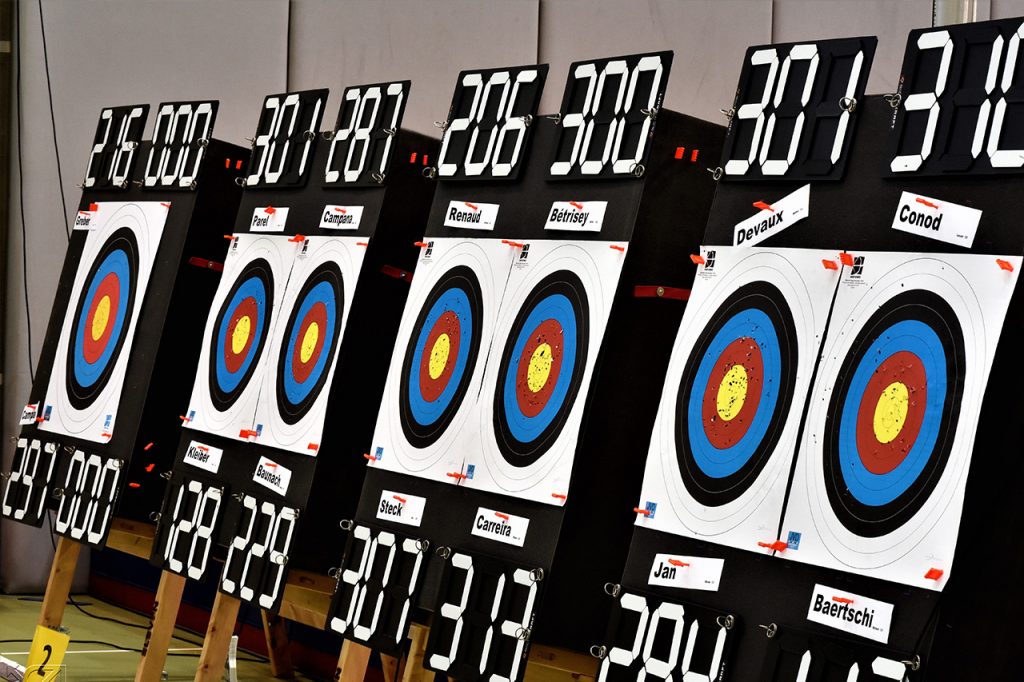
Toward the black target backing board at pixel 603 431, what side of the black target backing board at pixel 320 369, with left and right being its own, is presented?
left

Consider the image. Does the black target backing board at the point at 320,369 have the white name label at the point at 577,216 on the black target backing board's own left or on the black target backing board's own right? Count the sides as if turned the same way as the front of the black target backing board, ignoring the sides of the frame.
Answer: on the black target backing board's own left

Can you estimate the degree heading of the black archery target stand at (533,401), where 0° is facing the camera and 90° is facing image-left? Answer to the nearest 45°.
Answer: approximately 45°

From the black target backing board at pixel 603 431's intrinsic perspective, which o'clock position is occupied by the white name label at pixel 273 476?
The white name label is roughly at 3 o'clock from the black target backing board.

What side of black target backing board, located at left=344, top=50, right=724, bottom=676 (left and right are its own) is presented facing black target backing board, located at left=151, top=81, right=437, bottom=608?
right

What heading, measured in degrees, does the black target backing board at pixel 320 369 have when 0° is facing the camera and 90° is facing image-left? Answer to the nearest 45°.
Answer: approximately 45°

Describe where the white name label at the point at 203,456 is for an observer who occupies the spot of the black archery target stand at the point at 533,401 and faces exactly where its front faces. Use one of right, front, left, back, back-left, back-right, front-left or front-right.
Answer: right

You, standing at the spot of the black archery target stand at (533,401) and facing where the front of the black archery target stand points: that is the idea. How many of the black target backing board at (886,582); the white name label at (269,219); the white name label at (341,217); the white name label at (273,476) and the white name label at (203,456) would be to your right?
4

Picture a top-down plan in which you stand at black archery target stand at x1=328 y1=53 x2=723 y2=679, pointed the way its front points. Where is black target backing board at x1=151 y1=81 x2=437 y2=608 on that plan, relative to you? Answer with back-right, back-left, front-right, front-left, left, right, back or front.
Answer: right

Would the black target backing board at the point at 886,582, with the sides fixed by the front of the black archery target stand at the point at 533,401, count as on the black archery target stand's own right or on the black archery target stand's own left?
on the black archery target stand's own left
